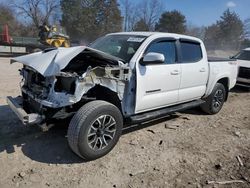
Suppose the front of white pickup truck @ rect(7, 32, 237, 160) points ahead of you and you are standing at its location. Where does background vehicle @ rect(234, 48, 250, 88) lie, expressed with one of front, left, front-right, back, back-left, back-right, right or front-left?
back

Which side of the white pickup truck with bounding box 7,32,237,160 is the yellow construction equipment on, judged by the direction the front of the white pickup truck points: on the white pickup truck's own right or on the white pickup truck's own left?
on the white pickup truck's own right

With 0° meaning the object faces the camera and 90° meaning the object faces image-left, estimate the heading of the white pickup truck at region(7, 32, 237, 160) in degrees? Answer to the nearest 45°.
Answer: approximately 45°
